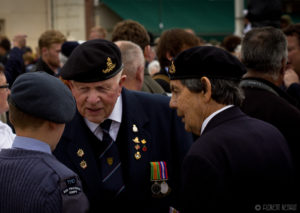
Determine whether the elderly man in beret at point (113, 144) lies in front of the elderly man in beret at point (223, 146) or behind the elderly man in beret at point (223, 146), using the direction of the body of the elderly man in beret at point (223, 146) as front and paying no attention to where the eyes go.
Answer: in front

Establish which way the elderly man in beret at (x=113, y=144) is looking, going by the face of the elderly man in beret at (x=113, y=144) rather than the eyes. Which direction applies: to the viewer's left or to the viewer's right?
to the viewer's left

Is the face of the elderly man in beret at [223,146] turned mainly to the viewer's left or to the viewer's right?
to the viewer's left
